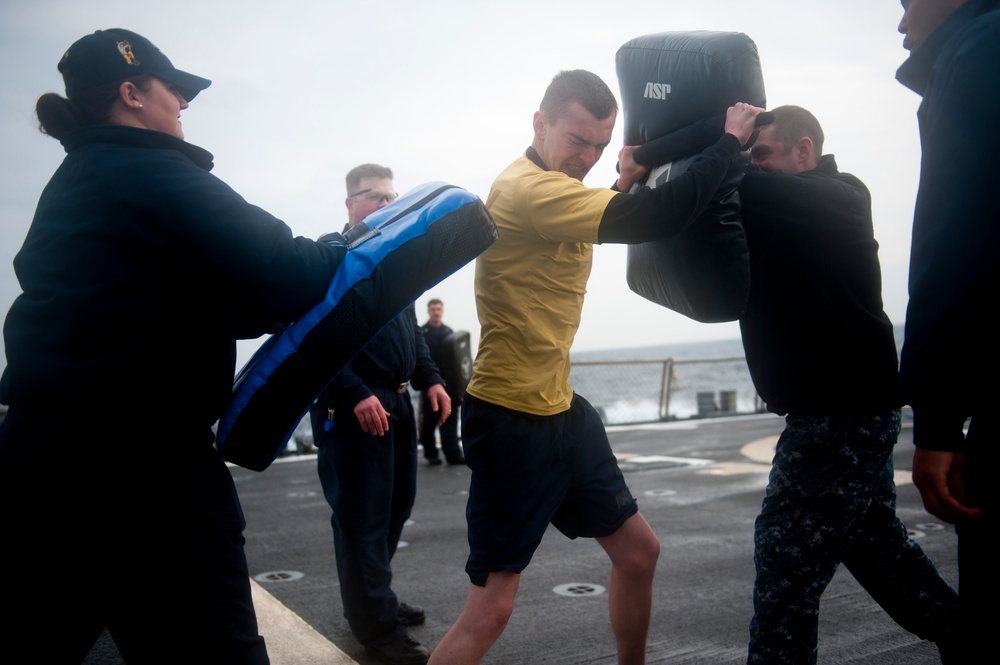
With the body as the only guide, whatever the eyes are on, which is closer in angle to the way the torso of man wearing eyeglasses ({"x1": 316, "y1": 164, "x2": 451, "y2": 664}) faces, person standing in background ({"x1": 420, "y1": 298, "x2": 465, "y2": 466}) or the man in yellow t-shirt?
the man in yellow t-shirt

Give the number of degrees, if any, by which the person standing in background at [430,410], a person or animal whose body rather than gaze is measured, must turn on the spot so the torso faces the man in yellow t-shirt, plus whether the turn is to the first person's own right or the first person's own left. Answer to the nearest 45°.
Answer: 0° — they already face them

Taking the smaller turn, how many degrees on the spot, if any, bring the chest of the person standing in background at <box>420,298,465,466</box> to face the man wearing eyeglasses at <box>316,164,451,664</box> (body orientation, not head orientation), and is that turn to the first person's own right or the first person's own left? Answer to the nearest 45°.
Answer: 0° — they already face them

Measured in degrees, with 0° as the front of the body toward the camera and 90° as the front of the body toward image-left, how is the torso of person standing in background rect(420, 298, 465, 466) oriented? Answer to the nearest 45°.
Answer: approximately 0°

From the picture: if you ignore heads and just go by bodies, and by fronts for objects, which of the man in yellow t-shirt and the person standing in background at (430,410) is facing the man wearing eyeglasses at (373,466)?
the person standing in background
